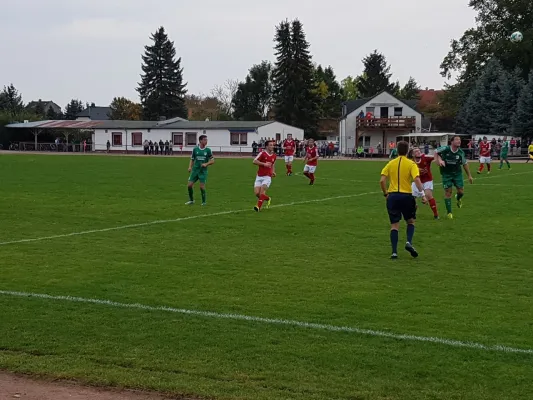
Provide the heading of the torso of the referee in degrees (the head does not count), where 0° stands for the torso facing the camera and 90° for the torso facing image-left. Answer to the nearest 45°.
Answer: approximately 180°

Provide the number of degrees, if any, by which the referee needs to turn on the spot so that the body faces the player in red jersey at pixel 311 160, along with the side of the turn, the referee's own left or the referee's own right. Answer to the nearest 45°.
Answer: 0° — they already face them
